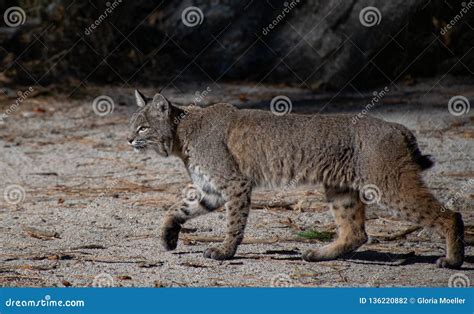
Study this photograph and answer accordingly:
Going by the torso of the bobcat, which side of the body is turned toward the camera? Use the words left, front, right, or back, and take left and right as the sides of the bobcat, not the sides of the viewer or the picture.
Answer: left
